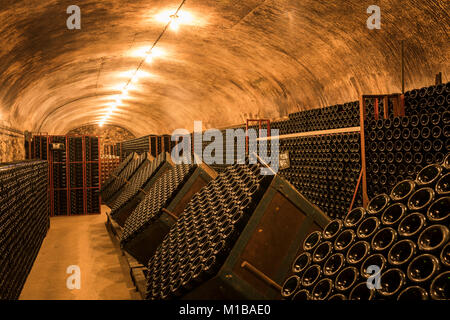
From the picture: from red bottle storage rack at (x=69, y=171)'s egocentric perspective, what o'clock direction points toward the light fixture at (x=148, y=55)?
The light fixture is roughly at 11 o'clock from the red bottle storage rack.

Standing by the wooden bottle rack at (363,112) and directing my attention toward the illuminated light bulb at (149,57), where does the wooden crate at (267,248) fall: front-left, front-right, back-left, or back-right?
back-left

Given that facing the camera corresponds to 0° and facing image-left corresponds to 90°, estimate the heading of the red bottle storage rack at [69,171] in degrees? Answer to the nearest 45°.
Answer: approximately 0°

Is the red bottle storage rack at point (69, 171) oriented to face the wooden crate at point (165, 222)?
yes

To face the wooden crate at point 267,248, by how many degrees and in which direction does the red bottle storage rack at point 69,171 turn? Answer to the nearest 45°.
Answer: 0° — it already faces it

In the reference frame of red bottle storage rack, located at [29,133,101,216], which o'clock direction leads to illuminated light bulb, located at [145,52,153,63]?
The illuminated light bulb is roughly at 11 o'clock from the red bottle storage rack.
